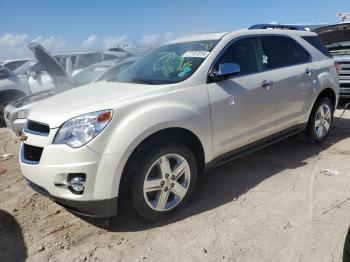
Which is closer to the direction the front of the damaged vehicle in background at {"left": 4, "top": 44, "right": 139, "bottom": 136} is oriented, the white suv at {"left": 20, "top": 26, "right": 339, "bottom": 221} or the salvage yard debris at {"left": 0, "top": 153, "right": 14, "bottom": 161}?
the salvage yard debris

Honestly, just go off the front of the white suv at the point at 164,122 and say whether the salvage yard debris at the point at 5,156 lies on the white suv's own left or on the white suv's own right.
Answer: on the white suv's own right

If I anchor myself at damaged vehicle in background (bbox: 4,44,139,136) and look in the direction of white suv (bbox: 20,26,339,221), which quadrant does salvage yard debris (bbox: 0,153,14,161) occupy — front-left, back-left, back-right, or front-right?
front-right

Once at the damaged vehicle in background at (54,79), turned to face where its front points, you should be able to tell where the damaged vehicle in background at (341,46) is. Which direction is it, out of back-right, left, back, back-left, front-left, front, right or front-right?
back-left

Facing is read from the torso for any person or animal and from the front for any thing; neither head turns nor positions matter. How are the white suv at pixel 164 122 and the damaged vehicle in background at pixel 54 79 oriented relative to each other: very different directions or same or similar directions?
same or similar directions

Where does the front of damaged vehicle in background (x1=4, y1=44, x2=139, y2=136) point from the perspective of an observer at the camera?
facing the viewer and to the left of the viewer

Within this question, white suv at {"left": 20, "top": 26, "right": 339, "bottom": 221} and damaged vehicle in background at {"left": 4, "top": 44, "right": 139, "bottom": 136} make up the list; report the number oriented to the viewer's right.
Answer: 0

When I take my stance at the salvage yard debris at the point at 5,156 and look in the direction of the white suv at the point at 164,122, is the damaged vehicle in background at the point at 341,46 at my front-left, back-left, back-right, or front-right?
front-left

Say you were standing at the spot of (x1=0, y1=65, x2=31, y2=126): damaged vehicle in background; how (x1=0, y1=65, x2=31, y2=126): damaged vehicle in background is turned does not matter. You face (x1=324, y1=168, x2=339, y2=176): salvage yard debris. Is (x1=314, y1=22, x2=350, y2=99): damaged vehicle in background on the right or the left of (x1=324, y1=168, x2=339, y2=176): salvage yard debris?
left
